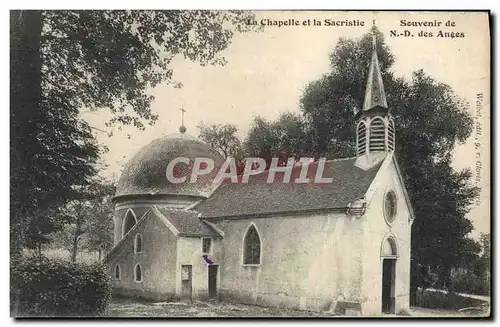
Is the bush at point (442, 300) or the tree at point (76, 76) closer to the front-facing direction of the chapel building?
the bush

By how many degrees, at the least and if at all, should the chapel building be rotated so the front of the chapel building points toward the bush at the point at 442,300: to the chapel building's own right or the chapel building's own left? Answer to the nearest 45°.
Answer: approximately 45° to the chapel building's own left

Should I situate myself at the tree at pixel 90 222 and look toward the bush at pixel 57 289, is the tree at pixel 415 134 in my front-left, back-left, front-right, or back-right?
back-left

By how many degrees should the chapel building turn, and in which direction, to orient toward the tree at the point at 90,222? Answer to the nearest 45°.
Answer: approximately 135° to its right

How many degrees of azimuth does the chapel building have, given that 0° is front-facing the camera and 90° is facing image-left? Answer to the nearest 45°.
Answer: approximately 315°

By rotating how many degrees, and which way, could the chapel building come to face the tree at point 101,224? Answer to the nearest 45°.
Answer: approximately 135° to its right

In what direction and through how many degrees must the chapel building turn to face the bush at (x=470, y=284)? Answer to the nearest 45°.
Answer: approximately 45° to its left

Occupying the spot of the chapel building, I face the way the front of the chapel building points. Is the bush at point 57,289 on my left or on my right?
on my right
